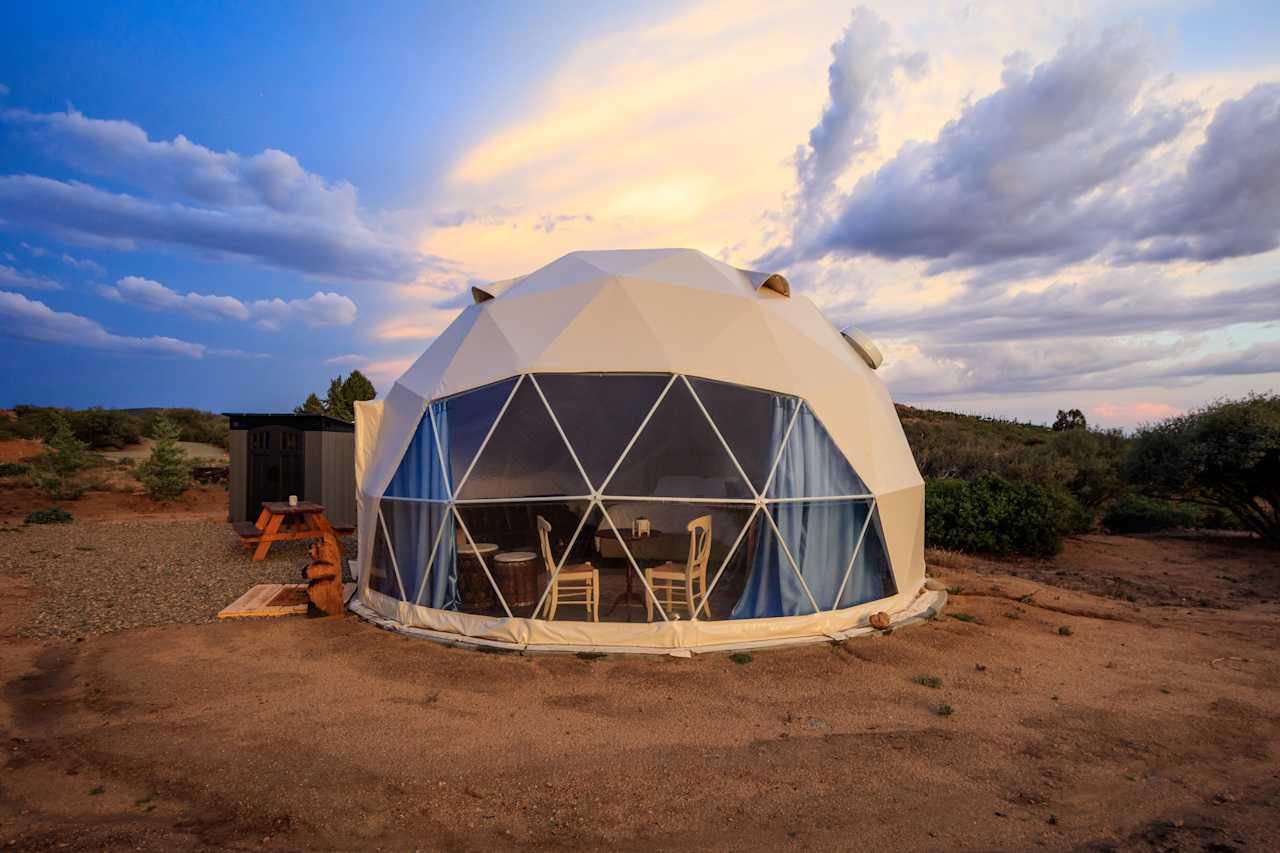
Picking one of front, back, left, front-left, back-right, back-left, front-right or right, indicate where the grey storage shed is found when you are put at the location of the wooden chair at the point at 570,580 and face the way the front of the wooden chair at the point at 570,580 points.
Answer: back-left

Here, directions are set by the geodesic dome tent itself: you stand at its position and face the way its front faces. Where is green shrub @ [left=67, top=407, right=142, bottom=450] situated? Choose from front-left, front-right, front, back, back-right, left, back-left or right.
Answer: back-right

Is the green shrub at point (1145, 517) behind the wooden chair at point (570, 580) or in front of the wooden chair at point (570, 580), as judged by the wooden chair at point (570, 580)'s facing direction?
in front

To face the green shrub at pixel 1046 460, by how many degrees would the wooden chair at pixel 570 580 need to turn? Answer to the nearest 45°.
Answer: approximately 45° to its left

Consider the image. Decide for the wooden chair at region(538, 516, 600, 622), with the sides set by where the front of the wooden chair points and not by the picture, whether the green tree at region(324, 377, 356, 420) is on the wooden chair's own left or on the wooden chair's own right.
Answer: on the wooden chair's own left

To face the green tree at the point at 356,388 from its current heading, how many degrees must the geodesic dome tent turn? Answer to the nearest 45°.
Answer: approximately 135° to its right

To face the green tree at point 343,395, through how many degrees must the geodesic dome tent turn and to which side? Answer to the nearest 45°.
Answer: approximately 135° to its right

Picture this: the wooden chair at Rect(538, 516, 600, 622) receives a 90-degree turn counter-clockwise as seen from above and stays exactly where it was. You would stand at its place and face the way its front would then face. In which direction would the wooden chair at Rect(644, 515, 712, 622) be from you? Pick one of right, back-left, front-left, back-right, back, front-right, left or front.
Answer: right

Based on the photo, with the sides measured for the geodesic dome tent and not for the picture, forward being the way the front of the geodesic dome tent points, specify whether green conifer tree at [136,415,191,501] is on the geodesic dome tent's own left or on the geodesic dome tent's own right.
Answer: on the geodesic dome tent's own right

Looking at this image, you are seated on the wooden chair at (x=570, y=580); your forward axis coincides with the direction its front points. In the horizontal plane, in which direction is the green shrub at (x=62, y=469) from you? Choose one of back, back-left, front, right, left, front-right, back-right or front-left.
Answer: back-left

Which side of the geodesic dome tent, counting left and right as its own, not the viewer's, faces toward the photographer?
front

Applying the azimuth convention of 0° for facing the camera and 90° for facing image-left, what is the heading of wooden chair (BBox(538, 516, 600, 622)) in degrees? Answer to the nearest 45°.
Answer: approximately 270°

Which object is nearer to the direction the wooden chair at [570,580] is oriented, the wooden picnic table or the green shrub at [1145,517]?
the green shrub

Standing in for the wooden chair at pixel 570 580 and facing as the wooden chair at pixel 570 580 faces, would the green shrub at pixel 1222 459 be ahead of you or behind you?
ahead

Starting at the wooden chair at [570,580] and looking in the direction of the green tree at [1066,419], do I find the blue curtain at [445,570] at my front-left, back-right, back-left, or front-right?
back-left

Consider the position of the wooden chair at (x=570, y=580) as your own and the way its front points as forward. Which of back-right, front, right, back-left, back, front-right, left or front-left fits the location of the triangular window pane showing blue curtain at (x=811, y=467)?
front
